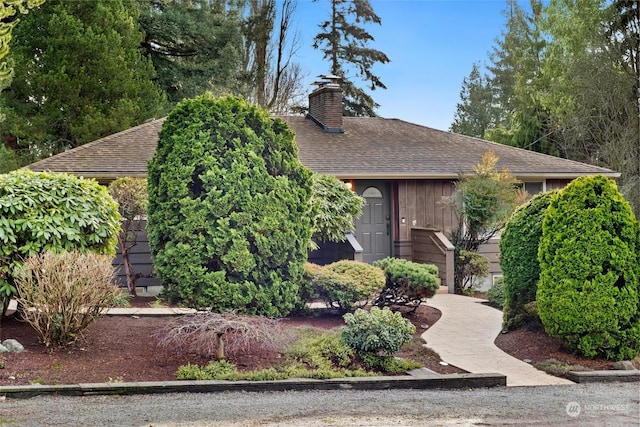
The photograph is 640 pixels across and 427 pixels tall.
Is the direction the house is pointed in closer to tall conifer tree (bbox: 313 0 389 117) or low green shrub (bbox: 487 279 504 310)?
the low green shrub

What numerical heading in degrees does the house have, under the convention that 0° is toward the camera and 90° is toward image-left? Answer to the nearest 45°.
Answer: approximately 0°

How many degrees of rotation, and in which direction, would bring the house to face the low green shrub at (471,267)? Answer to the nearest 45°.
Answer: approximately 45° to its left

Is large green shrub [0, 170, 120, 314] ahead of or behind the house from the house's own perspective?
ahead

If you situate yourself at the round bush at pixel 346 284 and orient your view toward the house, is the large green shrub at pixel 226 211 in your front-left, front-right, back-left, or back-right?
back-left

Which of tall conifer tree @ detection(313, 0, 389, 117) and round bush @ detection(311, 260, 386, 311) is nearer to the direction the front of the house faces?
the round bush

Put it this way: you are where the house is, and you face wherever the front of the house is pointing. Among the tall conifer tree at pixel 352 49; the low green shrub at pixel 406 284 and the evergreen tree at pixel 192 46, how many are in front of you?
1

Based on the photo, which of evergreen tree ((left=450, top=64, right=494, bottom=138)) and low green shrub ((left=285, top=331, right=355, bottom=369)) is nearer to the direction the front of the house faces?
the low green shrub

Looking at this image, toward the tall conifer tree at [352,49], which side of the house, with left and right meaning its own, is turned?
back

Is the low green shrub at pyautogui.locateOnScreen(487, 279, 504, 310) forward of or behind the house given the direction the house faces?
forward

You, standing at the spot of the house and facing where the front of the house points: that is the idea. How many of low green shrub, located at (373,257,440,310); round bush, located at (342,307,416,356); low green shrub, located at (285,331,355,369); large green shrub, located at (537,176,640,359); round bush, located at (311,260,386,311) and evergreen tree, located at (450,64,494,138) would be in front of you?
5

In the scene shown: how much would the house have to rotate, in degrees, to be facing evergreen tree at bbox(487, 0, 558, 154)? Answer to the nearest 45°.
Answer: approximately 135° to its left

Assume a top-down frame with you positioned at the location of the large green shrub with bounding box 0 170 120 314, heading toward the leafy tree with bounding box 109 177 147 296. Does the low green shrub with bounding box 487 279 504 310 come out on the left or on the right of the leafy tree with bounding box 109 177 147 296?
right

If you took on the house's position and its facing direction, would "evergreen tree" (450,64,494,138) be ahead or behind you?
behind
